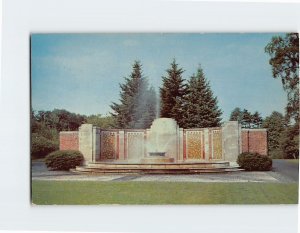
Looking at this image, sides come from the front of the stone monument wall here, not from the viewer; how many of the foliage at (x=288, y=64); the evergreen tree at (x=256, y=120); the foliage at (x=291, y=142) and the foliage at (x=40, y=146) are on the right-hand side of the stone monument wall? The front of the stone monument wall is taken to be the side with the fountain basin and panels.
1

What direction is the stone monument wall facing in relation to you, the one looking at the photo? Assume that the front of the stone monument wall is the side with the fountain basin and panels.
facing the viewer

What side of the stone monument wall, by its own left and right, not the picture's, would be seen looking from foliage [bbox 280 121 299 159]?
left

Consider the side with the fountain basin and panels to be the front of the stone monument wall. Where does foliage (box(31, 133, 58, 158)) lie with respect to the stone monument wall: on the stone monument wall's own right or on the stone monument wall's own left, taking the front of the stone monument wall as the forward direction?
on the stone monument wall's own right

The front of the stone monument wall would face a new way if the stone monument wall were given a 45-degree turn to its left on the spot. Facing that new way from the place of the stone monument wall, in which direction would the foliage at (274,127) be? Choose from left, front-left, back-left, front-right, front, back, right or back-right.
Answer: front-left

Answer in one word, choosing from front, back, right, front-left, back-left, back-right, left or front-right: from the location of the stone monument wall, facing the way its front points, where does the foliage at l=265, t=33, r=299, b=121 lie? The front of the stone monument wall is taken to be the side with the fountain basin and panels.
left
